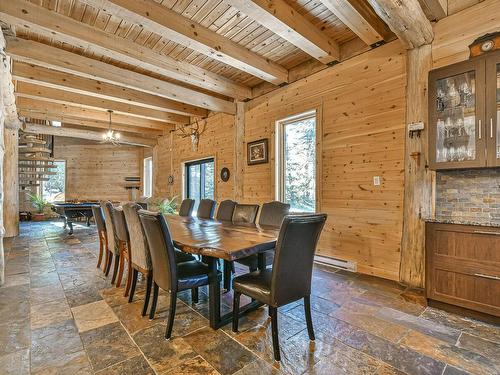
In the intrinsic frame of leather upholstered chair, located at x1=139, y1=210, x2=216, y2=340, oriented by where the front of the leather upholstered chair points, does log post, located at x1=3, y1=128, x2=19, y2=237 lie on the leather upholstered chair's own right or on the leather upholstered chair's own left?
on the leather upholstered chair's own left

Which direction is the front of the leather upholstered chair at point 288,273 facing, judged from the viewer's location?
facing away from the viewer and to the left of the viewer

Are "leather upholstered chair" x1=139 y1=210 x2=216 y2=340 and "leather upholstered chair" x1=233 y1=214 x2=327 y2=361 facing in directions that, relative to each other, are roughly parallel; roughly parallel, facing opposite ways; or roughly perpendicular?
roughly perpendicular

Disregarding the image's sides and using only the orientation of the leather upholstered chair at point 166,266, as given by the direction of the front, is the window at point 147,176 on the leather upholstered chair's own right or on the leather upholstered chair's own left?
on the leather upholstered chair's own left

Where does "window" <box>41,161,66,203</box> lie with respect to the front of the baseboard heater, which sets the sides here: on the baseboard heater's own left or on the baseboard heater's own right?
on the baseboard heater's own right

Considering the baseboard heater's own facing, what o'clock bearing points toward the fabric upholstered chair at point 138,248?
The fabric upholstered chair is roughly at 12 o'clock from the baseboard heater.

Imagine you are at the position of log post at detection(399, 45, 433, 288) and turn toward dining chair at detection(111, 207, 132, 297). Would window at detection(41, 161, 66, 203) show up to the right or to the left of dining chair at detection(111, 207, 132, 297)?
right

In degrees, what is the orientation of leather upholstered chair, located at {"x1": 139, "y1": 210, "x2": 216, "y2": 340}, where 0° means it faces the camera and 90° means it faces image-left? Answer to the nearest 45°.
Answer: approximately 225°

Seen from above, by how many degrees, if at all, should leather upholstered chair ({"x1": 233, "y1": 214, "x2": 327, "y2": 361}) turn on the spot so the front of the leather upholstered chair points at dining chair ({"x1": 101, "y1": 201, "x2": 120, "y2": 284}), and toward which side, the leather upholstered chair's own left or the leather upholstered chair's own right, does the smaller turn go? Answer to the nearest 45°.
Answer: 0° — it already faces it

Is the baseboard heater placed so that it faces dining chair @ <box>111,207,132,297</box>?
yes
